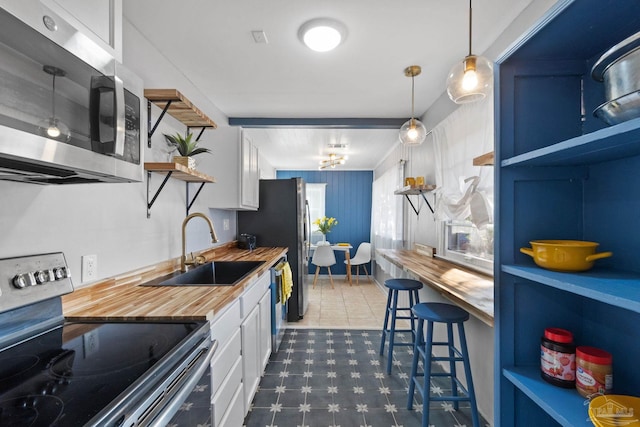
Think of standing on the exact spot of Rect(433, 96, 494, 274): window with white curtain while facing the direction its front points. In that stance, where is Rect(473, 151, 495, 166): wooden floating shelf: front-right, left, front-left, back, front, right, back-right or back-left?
front-left

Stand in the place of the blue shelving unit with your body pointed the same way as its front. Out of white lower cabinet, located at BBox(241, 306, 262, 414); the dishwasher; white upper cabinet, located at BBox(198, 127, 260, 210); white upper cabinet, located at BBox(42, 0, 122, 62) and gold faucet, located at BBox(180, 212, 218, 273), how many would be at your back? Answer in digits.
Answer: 0

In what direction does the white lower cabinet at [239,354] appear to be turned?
to the viewer's right

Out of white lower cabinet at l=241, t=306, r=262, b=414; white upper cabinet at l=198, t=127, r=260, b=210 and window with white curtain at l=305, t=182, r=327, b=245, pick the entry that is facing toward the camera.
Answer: the window with white curtain

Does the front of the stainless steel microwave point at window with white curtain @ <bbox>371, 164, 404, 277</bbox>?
no

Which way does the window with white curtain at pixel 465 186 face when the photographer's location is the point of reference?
facing the viewer and to the left of the viewer

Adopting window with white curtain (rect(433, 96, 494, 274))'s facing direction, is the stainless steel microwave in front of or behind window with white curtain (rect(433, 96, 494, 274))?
in front

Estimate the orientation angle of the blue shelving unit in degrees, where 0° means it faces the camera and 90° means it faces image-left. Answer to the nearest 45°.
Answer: approximately 45°

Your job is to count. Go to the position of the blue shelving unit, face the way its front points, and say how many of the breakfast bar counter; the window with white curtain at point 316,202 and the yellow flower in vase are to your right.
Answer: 3

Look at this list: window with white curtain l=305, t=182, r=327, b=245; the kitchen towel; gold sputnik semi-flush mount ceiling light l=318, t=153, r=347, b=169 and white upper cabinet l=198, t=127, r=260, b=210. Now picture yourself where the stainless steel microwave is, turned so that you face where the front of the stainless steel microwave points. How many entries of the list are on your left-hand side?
4

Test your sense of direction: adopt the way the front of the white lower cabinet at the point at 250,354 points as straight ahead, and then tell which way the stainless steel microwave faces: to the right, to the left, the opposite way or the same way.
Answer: the same way

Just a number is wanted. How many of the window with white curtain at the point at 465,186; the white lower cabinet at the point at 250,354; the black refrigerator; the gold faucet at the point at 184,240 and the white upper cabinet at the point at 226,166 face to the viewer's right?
4

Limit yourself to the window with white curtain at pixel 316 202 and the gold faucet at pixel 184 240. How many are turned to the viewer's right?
1

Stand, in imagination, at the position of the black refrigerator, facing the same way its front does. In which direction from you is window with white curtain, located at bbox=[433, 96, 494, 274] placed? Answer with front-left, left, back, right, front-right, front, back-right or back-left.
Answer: front-right

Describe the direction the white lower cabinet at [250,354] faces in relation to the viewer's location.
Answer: facing to the right of the viewer

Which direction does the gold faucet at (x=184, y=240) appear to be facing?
to the viewer's right

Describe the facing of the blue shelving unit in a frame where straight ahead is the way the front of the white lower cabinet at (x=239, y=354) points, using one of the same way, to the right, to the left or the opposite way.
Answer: the opposite way

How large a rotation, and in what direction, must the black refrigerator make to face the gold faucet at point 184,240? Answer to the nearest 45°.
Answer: approximately 135° to its right
